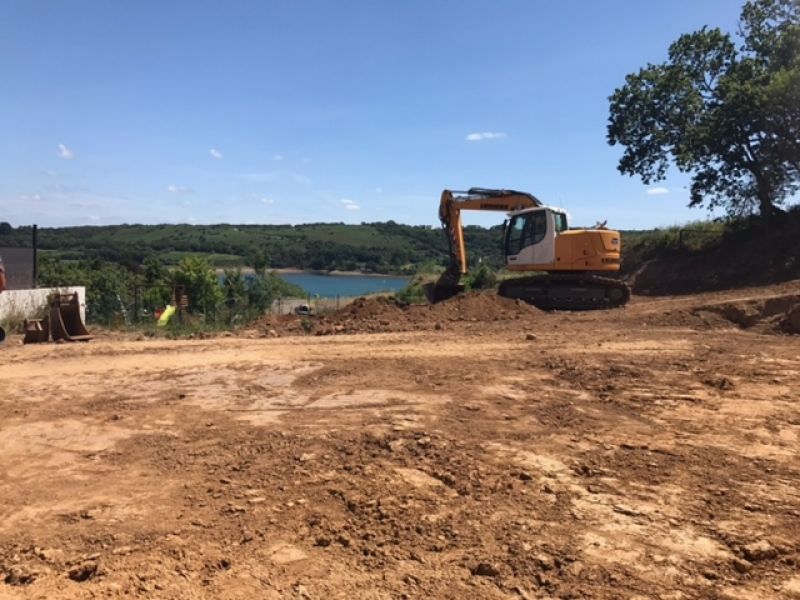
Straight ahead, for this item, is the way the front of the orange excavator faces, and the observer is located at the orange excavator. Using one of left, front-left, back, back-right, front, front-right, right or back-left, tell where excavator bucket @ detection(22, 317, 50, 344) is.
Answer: front-left

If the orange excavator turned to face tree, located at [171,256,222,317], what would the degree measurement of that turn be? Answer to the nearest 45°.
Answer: approximately 45° to its right

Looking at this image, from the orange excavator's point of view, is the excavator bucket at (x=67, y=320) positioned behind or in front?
in front

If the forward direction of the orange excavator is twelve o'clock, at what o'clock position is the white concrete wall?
The white concrete wall is roughly at 11 o'clock from the orange excavator.

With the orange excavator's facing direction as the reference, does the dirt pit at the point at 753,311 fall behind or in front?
behind

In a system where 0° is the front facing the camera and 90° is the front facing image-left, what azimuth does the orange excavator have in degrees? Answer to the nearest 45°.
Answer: approximately 90°

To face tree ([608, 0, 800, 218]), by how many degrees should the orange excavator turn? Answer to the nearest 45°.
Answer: approximately 135° to its right
